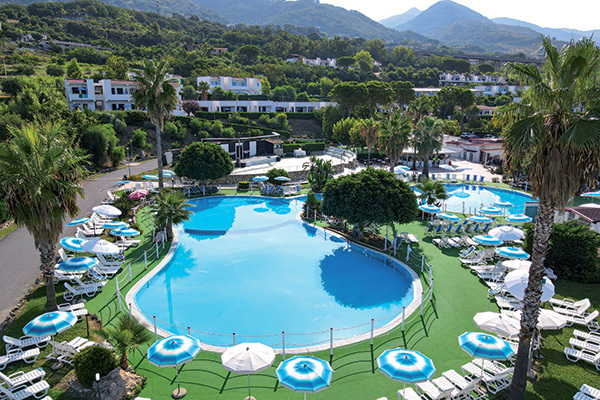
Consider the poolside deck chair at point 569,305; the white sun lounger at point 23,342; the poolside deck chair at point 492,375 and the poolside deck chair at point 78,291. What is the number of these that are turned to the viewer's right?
2

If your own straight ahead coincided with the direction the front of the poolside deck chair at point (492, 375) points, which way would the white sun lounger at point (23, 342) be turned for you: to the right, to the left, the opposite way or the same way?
to the right

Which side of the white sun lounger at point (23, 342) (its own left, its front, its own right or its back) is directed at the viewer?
right

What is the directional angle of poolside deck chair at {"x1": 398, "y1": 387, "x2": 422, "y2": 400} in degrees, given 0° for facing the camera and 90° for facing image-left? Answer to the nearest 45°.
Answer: approximately 135°

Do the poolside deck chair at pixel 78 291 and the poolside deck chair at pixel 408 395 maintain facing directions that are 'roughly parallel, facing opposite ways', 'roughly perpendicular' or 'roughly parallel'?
roughly perpendicular

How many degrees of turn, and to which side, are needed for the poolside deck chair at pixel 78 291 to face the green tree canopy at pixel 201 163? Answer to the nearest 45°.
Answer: approximately 45° to its left

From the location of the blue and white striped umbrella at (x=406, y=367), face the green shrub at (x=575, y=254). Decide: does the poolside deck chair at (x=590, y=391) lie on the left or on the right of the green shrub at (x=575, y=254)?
right

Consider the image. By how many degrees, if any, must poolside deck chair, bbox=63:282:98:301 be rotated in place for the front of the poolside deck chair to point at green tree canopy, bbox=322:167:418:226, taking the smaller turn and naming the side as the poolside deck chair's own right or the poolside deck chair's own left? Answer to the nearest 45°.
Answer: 0° — it already faces it

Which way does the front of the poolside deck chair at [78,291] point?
to the viewer's right

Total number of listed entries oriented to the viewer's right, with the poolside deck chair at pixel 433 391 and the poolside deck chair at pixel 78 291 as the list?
1

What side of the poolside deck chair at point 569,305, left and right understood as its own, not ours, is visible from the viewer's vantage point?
left
